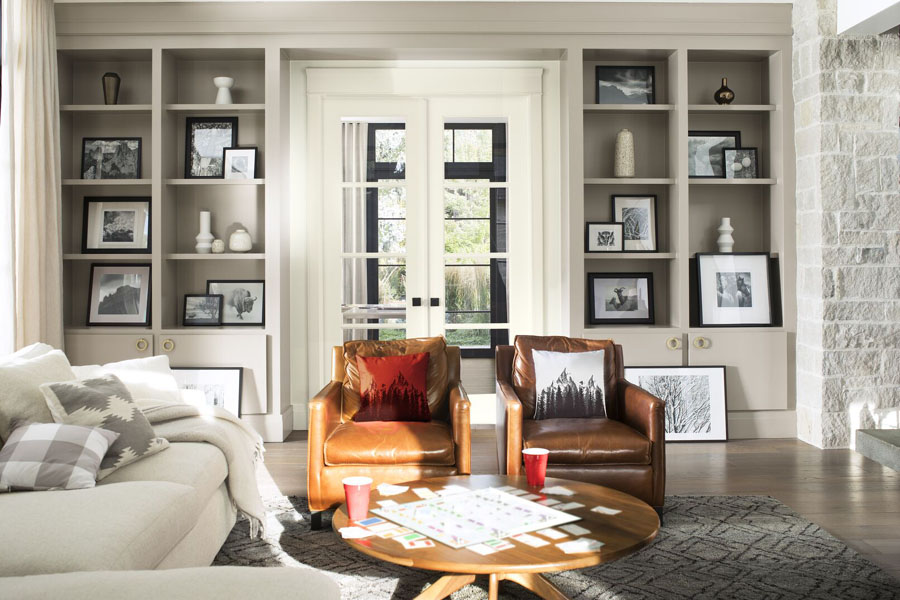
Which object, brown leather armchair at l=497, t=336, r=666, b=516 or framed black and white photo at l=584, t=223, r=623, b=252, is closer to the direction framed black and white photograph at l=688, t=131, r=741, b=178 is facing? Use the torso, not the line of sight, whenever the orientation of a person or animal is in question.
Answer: the brown leather armchair

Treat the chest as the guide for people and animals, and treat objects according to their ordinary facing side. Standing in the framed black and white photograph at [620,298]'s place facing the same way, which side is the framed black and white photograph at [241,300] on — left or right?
on its right

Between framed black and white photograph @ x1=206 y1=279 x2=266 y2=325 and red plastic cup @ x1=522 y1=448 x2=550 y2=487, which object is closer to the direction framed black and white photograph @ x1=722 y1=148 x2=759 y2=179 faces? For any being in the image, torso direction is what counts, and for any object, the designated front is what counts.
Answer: the red plastic cup

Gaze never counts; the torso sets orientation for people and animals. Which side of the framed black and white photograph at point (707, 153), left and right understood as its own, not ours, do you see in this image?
front

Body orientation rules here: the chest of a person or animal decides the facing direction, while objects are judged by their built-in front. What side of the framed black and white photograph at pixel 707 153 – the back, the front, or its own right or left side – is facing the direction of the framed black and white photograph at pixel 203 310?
right

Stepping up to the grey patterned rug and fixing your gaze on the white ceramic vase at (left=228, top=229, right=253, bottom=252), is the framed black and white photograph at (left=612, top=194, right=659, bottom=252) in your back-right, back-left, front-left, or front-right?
front-right

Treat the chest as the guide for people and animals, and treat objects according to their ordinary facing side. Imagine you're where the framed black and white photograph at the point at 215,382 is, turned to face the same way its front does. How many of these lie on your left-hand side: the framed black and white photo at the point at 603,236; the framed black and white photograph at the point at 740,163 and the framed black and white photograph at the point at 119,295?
2

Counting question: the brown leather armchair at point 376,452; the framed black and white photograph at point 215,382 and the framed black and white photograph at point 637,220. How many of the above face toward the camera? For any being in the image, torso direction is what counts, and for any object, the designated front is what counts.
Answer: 3

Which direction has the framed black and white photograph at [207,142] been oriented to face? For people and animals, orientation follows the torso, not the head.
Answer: toward the camera

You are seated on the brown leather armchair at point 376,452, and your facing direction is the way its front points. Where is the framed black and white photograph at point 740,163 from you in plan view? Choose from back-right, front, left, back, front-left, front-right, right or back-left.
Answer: back-left

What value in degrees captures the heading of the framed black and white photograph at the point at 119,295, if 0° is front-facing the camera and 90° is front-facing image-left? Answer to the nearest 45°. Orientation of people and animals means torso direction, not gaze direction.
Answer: approximately 0°

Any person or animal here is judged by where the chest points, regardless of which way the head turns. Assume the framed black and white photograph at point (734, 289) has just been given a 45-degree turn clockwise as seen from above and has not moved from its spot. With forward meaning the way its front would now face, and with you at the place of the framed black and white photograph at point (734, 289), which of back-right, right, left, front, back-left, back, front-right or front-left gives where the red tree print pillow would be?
front

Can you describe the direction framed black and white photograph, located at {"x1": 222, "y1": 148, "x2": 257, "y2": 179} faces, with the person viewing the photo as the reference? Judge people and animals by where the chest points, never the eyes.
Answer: facing the viewer

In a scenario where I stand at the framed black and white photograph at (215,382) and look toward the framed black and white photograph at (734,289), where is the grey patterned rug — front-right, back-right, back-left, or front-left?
front-right

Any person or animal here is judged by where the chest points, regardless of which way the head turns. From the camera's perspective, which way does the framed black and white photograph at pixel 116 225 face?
toward the camera
